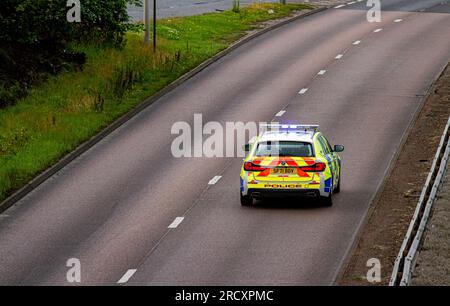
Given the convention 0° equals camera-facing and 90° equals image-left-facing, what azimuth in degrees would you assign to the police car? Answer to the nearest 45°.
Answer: approximately 180°
